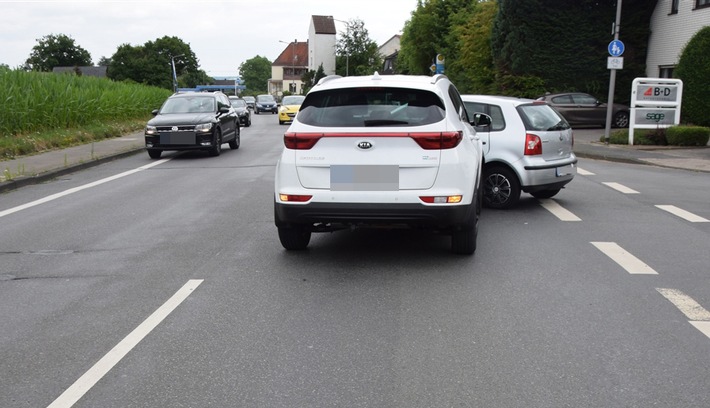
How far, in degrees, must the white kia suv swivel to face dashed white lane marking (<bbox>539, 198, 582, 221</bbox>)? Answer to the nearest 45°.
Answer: approximately 45° to its right

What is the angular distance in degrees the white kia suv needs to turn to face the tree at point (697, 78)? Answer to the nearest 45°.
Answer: approximately 45° to its right

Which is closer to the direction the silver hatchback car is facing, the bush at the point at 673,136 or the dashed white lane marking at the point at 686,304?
the bush

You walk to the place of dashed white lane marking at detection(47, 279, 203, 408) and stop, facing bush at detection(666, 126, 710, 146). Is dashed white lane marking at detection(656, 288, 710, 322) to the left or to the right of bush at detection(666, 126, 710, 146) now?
right

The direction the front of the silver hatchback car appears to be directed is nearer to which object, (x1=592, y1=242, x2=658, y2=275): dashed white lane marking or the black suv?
the black suv

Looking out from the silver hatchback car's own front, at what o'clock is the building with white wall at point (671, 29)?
The building with white wall is roughly at 2 o'clock from the silver hatchback car.

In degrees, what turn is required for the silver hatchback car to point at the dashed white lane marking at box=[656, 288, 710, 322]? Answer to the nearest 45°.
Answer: approximately 135° to its left

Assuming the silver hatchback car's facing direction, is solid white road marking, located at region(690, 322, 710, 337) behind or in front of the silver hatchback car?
behind

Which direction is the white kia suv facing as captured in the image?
away from the camera

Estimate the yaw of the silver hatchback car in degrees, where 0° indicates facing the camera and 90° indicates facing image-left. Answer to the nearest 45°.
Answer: approximately 135°

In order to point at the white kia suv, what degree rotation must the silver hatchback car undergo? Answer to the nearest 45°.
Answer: approximately 135° to its left

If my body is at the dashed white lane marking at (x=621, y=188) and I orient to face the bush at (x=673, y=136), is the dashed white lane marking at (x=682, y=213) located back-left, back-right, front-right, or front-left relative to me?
back-right
